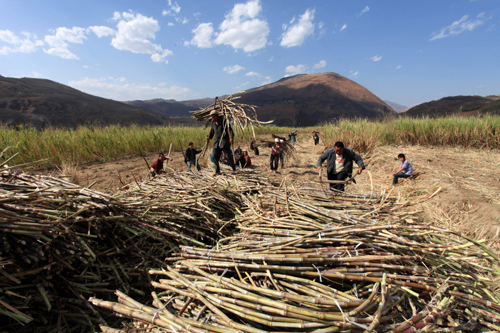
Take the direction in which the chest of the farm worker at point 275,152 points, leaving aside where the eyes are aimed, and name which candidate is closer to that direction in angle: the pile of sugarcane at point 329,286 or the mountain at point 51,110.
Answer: the pile of sugarcane

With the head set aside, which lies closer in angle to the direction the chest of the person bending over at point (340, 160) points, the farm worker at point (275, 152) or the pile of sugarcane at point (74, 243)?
the pile of sugarcane

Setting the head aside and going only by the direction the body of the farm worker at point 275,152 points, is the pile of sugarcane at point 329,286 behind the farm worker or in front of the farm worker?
in front

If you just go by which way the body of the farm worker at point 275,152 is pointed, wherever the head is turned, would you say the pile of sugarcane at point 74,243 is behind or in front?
in front

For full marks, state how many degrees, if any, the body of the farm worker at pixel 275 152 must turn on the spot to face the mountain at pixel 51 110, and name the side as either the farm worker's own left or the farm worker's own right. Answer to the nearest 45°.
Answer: approximately 135° to the farm worker's own right

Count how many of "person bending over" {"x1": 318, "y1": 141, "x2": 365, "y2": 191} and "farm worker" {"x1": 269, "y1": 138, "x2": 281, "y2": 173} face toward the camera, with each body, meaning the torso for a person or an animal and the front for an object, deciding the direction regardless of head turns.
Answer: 2

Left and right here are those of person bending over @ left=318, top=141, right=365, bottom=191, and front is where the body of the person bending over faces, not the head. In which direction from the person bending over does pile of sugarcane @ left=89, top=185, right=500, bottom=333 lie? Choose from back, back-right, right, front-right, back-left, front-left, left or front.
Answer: front

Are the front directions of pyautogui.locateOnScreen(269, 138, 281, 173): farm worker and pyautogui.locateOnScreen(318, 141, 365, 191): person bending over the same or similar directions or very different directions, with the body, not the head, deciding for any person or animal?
same or similar directions

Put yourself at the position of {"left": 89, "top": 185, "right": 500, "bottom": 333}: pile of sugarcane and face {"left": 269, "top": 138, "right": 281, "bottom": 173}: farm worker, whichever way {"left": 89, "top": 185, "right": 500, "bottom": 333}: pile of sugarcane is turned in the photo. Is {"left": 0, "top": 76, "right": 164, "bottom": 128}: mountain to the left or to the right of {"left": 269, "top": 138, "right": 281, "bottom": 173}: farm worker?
left

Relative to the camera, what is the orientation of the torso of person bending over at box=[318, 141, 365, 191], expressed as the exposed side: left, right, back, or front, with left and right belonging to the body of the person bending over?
front

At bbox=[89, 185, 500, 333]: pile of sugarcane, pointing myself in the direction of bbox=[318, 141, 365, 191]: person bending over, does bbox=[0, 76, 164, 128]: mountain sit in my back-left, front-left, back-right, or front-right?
front-left

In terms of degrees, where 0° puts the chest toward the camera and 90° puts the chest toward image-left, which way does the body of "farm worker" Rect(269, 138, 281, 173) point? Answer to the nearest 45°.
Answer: approximately 0°

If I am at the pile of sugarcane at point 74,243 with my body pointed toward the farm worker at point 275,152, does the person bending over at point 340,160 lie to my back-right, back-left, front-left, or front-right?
front-right

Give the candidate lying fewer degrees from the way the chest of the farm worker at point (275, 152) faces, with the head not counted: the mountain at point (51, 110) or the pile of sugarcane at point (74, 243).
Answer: the pile of sugarcane
